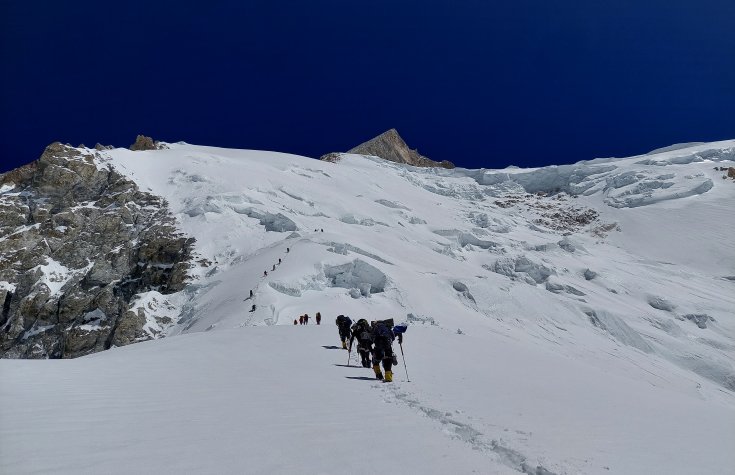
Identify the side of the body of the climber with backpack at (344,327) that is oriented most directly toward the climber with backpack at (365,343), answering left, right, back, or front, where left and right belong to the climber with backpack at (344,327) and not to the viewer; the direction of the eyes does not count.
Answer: back

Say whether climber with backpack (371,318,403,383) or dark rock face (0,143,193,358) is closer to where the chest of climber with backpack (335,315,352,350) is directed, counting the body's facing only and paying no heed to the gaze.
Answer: the dark rock face

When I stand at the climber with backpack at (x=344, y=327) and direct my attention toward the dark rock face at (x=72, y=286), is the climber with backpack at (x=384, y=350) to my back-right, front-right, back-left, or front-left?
back-left

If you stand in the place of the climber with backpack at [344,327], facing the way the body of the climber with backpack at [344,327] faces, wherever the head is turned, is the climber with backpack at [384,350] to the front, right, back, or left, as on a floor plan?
back

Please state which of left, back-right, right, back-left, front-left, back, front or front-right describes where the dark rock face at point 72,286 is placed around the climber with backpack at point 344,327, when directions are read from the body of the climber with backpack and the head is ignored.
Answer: front-left

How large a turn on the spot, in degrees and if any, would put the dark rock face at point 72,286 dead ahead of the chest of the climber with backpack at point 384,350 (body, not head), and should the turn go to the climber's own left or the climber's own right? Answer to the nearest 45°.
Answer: approximately 45° to the climber's own left

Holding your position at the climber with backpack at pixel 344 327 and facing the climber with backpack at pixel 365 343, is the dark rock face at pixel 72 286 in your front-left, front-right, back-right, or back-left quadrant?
back-right

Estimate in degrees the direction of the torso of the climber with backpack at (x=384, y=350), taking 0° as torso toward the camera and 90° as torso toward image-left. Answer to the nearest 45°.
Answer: approximately 180°

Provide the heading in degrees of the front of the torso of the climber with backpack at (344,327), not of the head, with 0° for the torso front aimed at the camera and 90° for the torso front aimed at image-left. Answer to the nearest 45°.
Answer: approximately 180°

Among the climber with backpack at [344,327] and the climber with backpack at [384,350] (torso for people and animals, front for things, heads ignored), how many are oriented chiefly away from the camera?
2

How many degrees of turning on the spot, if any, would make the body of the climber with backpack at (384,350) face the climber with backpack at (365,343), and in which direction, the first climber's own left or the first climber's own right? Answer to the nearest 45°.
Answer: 0° — they already face them
